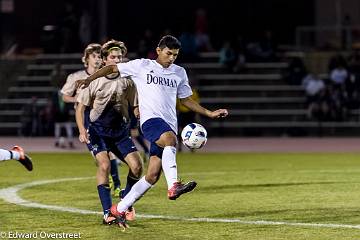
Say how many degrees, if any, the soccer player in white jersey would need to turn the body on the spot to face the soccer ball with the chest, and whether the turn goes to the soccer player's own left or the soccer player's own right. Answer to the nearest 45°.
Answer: approximately 45° to the soccer player's own left

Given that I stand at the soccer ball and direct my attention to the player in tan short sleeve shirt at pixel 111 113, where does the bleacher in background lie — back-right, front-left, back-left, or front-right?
front-right

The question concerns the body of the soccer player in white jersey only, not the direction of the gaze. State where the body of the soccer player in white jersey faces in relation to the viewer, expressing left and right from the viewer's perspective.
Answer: facing the viewer and to the right of the viewer

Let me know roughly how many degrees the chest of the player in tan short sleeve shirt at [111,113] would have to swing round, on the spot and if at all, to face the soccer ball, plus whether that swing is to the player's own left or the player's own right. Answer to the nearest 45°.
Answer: approximately 45° to the player's own left

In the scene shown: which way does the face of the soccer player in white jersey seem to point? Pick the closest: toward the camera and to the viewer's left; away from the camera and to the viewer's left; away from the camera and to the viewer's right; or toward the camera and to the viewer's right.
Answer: toward the camera and to the viewer's right

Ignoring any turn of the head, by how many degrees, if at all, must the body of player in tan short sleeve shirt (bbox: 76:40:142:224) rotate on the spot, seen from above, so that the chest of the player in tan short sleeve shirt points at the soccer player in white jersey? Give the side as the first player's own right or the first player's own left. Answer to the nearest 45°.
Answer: approximately 45° to the first player's own left

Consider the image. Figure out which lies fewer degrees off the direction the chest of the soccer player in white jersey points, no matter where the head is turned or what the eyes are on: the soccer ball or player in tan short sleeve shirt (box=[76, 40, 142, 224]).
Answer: the soccer ball

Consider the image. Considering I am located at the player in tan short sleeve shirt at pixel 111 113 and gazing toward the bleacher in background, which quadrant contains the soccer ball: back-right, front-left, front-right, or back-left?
back-right

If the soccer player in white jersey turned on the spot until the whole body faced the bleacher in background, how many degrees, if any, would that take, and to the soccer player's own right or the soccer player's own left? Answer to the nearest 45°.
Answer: approximately 135° to the soccer player's own left

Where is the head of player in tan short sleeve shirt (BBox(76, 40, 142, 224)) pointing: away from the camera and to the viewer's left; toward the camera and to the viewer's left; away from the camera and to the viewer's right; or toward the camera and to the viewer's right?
toward the camera and to the viewer's right

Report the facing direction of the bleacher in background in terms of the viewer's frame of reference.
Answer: facing the viewer
